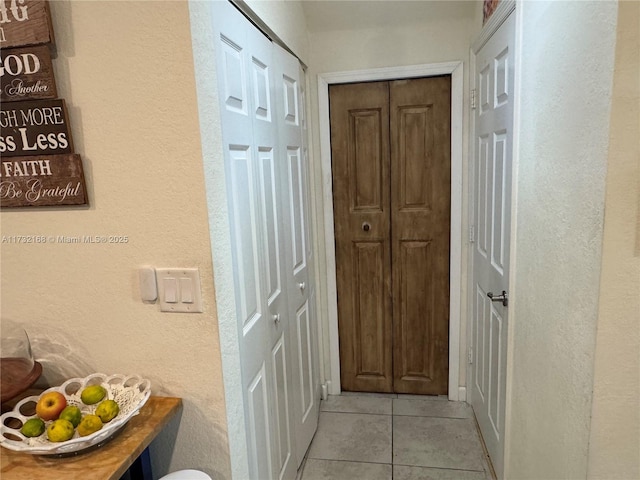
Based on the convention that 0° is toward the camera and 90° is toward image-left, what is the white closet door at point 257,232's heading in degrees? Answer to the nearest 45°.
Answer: approximately 270°

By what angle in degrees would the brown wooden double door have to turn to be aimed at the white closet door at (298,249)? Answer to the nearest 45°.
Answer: approximately 45° to its right

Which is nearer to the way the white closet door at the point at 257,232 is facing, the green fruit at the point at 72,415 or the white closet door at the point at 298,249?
the white closet door

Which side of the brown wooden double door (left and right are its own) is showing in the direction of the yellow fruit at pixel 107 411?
front

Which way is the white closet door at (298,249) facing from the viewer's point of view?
to the viewer's right
